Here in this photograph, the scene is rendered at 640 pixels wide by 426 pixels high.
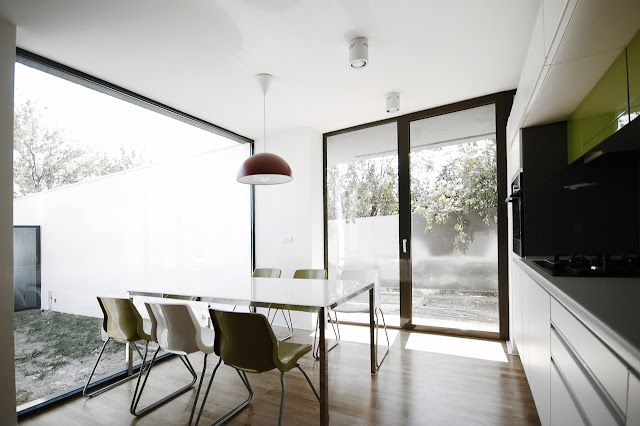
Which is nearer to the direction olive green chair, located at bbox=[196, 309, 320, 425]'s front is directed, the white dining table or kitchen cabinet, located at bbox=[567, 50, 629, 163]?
the white dining table

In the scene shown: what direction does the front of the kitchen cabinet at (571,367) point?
to the viewer's left

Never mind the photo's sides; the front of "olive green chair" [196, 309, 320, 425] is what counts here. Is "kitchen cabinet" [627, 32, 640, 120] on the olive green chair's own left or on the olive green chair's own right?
on the olive green chair's own right

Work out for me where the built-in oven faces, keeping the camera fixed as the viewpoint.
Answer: facing to the left of the viewer

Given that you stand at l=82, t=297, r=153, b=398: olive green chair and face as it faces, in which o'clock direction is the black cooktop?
The black cooktop is roughly at 3 o'clock from the olive green chair.

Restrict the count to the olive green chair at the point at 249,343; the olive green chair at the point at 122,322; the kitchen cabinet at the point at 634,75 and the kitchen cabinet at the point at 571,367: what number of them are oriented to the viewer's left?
2

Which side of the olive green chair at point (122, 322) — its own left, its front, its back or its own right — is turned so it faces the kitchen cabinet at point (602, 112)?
right

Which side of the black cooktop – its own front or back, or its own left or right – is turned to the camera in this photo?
left

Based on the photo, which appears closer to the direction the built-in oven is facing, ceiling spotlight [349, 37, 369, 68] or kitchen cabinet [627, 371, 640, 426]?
the ceiling spotlight

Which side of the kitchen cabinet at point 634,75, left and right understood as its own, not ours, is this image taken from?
left

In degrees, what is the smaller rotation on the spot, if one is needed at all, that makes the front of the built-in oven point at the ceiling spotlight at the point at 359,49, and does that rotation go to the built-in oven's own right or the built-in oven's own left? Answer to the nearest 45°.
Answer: approximately 45° to the built-in oven's own left

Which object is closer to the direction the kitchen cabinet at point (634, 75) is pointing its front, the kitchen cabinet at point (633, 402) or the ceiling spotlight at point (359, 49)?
the ceiling spotlight
